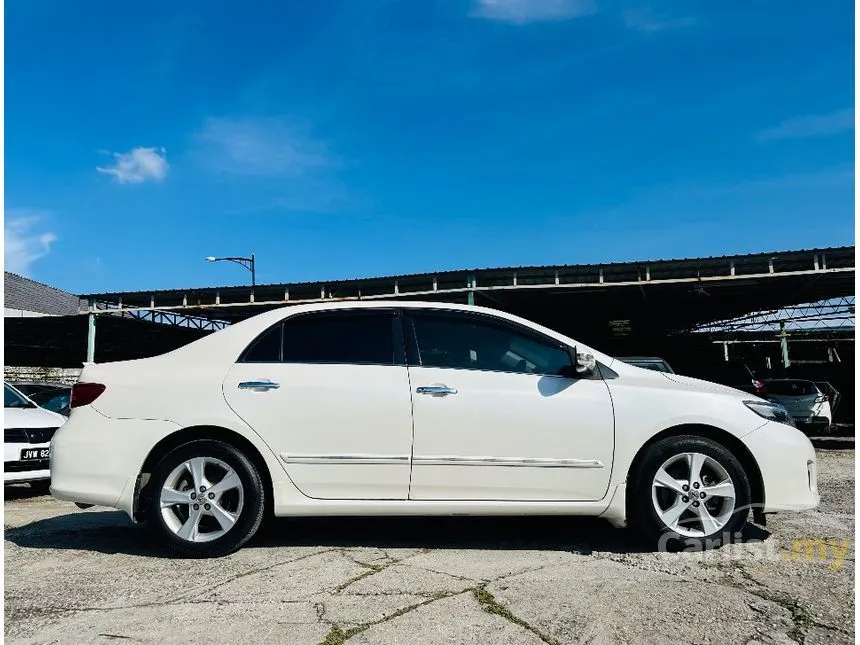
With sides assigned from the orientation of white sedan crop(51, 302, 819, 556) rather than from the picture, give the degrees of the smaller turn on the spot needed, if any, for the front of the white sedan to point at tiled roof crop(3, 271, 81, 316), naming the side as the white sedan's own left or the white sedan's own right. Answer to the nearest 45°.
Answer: approximately 135° to the white sedan's own left

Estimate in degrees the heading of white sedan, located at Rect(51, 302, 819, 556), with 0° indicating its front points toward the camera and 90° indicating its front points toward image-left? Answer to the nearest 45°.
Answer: approximately 270°

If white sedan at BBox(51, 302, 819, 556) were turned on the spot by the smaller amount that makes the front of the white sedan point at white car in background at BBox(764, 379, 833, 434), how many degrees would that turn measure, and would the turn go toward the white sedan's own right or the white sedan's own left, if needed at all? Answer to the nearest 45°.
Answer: approximately 45° to the white sedan's own left

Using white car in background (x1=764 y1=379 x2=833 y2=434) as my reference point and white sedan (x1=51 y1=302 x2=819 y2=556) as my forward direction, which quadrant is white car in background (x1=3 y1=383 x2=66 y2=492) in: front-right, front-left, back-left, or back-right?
front-right

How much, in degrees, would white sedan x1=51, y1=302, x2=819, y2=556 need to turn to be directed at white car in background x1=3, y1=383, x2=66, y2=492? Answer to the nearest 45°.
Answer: approximately 135° to its left

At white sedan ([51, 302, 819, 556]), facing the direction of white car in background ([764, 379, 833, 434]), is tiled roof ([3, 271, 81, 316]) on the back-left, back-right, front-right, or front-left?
front-left

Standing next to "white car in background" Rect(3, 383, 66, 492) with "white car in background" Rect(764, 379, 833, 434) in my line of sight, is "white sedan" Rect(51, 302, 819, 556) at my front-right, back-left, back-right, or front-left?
front-right

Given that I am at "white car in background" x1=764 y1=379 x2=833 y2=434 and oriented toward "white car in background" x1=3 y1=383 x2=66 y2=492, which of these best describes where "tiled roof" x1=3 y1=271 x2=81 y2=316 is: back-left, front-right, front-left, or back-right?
front-right

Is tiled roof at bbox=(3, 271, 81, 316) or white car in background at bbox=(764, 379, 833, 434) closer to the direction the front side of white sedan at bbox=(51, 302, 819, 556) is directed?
the white car in background

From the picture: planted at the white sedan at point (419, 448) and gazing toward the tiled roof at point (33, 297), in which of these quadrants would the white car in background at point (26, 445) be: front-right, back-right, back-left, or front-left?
front-left
